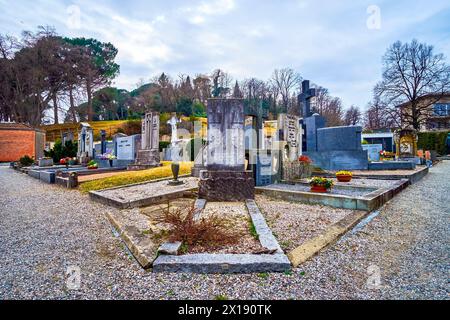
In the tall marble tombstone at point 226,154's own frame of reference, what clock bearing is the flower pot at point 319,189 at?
The flower pot is roughly at 9 o'clock from the tall marble tombstone.

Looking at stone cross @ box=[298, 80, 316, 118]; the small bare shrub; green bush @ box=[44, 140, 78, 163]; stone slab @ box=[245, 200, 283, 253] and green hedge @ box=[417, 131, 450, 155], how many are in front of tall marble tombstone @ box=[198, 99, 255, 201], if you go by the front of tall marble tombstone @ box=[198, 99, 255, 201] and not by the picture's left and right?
2

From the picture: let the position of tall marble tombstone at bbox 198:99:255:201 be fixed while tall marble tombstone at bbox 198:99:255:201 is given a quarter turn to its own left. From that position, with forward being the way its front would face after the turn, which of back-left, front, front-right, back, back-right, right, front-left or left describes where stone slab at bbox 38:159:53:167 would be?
back-left

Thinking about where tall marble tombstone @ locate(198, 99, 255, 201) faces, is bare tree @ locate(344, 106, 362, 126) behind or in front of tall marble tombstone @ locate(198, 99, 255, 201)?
behind

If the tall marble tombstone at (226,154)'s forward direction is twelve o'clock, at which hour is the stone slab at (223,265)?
The stone slab is roughly at 12 o'clock from the tall marble tombstone.

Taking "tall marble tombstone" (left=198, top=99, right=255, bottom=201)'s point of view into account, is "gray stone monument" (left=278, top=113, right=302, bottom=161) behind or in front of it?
behind

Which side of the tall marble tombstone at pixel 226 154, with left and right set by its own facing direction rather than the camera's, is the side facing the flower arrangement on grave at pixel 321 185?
left

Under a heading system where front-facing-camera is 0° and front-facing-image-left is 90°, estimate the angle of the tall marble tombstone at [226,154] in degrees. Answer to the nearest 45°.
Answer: approximately 0°

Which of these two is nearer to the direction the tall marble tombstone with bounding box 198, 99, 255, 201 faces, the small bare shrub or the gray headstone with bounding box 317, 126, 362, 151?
the small bare shrub

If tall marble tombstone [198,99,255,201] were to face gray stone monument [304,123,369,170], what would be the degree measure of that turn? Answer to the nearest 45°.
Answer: approximately 135° to its left

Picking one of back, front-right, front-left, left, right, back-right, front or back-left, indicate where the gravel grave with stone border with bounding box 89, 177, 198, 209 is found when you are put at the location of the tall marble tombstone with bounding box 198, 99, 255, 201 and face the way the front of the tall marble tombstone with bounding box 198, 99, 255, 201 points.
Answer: right

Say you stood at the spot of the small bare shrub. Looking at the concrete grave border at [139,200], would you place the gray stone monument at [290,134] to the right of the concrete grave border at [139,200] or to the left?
right
